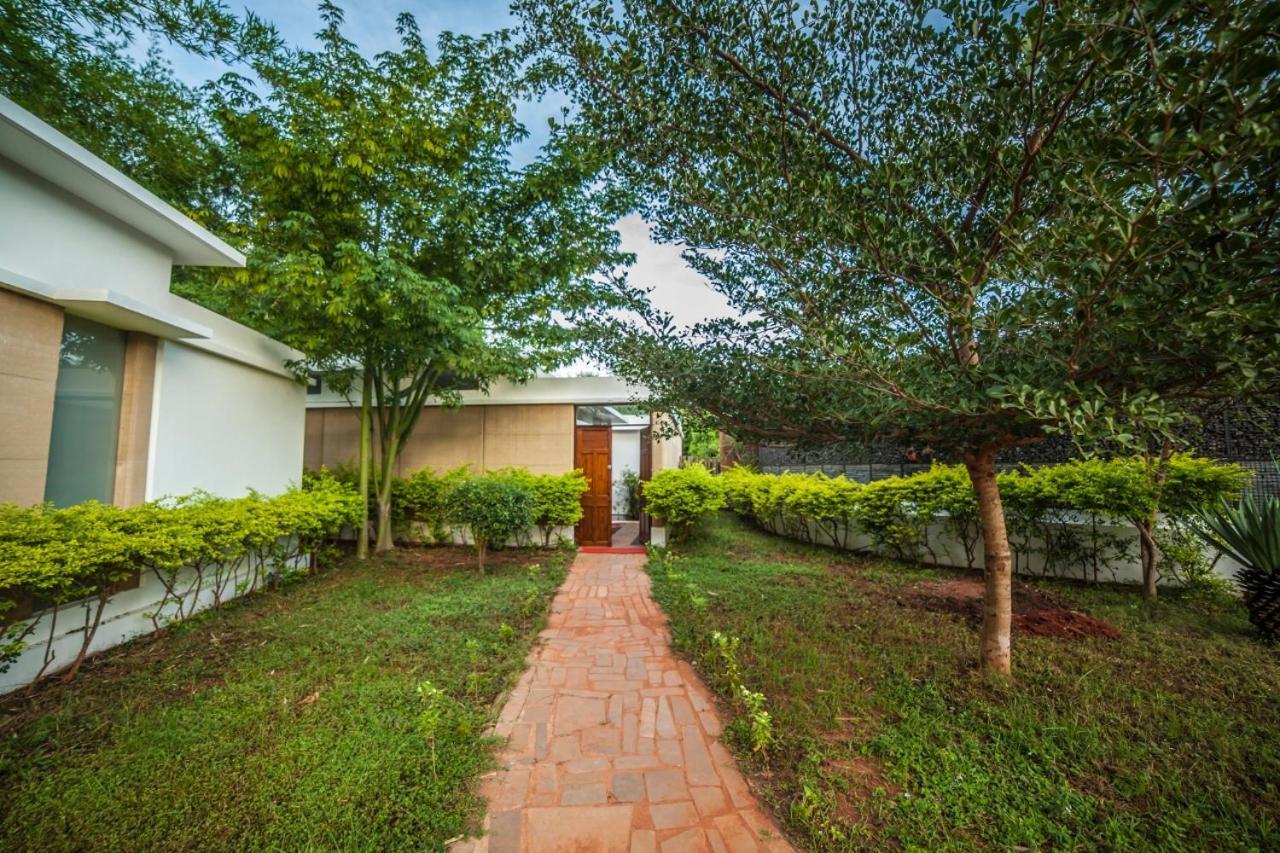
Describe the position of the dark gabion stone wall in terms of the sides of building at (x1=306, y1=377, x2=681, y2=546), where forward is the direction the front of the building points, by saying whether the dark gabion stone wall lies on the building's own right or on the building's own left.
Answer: on the building's own left

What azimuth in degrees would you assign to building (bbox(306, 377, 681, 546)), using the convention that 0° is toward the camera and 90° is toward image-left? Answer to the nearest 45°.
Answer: approximately 0°

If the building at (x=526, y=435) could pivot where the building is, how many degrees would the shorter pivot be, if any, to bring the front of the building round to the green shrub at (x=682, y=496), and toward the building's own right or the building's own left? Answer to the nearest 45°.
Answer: approximately 45° to the building's own left

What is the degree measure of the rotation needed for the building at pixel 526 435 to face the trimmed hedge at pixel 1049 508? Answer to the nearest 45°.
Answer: approximately 45° to its left

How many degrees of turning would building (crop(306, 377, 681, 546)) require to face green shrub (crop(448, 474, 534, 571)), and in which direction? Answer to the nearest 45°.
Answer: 0° — it already faces it

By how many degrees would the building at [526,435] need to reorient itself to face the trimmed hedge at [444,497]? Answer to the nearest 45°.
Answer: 0° — it already faces it
